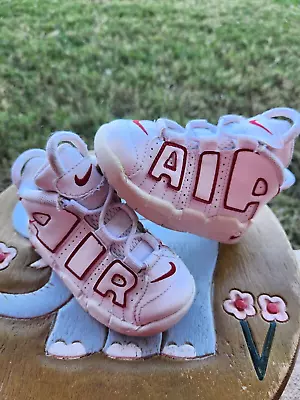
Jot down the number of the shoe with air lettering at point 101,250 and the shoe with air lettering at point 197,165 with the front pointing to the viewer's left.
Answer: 1

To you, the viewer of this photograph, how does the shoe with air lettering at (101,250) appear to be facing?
facing the viewer and to the right of the viewer

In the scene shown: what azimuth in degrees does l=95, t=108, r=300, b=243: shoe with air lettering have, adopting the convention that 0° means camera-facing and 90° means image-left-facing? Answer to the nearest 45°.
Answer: approximately 90°
